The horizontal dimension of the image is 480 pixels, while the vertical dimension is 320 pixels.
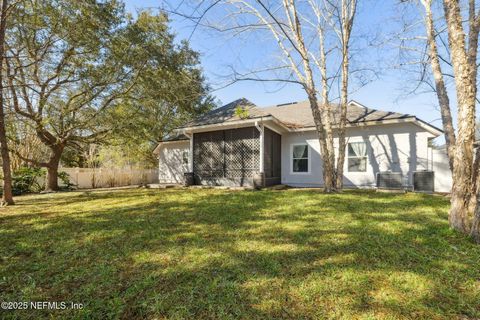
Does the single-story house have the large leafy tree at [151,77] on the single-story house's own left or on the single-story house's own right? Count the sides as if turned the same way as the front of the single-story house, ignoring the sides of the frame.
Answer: on the single-story house's own left

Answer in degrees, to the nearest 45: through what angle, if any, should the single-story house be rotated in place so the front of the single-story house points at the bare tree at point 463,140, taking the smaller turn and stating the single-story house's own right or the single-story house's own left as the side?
approximately 180°

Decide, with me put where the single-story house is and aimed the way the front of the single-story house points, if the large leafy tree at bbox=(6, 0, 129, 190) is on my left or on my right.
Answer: on my left

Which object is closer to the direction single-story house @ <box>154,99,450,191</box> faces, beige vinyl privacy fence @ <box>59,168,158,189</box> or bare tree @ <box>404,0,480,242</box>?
the beige vinyl privacy fence

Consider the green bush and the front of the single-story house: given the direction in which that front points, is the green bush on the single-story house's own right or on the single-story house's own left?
on the single-story house's own left

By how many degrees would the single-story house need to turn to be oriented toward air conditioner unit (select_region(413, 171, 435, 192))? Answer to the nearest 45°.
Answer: approximately 90° to its right

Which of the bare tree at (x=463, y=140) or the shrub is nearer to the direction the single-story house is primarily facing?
the shrub

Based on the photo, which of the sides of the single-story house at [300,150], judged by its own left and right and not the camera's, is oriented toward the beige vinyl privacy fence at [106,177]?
left

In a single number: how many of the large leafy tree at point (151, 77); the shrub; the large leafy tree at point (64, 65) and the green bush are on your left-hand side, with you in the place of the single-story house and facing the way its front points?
4

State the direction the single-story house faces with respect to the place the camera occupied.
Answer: facing away from the viewer
